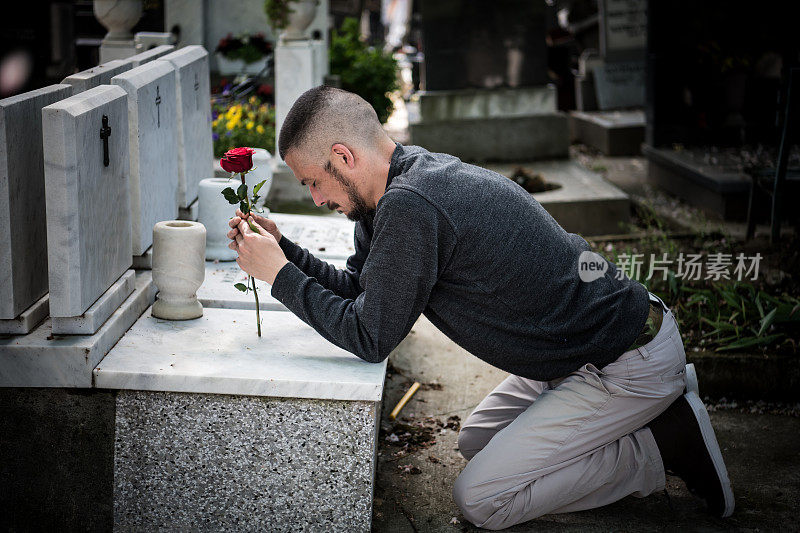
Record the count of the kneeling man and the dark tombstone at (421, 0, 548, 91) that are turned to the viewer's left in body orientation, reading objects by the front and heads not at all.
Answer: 1

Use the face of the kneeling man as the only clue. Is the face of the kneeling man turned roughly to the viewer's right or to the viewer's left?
to the viewer's left

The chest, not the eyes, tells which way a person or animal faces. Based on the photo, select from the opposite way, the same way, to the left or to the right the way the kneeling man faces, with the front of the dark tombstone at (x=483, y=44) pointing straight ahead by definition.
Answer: to the right

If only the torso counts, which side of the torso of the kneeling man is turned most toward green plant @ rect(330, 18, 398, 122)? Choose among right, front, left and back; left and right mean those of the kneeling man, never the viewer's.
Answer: right

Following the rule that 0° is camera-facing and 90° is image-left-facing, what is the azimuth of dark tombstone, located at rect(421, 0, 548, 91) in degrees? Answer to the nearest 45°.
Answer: approximately 0°

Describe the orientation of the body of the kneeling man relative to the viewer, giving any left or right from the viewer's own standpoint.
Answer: facing to the left of the viewer

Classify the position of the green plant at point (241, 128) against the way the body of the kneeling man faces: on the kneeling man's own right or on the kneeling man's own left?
on the kneeling man's own right

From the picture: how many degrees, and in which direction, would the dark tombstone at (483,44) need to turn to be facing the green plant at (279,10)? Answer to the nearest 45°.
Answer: approximately 45° to its right

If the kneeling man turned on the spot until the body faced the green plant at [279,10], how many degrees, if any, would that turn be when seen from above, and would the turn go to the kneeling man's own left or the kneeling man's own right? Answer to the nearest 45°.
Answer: approximately 90° to the kneeling man's own right
